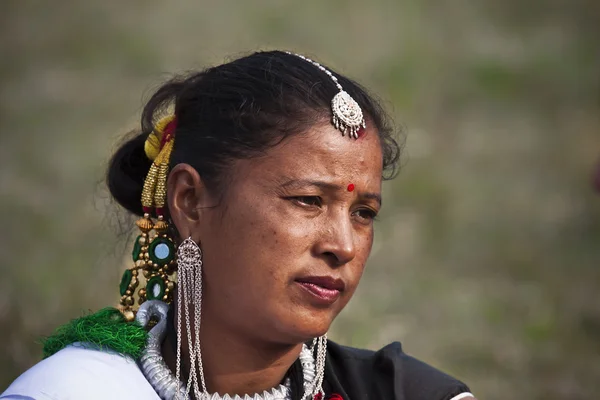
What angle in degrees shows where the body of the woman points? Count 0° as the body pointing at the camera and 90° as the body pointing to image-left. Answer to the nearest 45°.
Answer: approximately 315°
